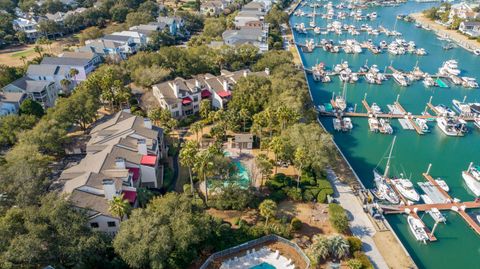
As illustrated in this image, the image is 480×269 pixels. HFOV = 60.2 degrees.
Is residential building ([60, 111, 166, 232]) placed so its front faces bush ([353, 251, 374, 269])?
yes

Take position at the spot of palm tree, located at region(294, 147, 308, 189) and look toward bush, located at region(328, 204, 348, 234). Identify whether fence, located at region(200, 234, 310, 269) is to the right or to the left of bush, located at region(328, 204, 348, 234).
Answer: right

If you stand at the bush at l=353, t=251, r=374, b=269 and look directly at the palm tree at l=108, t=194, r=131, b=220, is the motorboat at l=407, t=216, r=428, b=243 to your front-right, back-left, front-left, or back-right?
back-right

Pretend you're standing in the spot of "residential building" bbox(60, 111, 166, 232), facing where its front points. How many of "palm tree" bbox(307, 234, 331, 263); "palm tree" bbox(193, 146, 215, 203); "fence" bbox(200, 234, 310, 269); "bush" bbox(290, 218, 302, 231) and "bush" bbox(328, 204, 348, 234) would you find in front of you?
5

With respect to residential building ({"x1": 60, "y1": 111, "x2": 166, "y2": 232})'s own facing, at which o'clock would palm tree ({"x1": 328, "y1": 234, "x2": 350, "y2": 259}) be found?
The palm tree is roughly at 12 o'clock from the residential building.

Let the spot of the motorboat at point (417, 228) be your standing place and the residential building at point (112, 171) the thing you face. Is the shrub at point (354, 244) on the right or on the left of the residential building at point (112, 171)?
left

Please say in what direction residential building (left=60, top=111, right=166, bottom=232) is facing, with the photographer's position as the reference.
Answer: facing the viewer and to the right of the viewer
